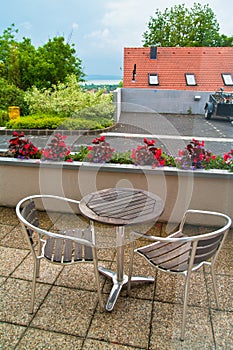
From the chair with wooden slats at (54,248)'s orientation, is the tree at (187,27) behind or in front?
in front

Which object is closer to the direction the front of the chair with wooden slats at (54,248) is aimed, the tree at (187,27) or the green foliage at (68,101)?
the tree

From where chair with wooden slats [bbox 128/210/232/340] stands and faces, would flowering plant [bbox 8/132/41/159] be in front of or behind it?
in front

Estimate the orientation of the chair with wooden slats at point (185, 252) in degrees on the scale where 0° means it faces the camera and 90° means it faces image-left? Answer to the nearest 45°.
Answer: approximately 135°

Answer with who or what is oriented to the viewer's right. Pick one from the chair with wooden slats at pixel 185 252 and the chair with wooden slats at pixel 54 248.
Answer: the chair with wooden slats at pixel 54 248

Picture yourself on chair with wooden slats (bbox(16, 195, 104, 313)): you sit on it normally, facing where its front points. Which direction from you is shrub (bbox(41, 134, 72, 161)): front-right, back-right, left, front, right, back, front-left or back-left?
left

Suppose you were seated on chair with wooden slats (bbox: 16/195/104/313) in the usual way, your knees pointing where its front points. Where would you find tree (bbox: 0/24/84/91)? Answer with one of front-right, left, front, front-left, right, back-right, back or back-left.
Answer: left

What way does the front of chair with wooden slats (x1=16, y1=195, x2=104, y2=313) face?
to the viewer's right

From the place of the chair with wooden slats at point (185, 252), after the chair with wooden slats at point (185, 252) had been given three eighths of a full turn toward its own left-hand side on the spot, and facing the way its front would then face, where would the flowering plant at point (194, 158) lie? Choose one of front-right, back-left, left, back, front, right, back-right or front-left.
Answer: back

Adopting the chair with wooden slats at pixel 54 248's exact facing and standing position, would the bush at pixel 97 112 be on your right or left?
on your left

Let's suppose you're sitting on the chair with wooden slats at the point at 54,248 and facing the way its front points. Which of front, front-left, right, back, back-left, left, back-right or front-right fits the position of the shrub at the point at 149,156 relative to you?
front-left

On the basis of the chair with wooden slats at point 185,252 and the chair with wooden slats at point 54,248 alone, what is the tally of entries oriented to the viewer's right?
1

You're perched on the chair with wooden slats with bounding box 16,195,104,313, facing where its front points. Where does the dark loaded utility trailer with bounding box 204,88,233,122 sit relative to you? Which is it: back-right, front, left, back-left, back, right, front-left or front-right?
front-left

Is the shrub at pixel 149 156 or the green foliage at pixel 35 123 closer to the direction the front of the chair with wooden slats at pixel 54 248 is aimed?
the shrub

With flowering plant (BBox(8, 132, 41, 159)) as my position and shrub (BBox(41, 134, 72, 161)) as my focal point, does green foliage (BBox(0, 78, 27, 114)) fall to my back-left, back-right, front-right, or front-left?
back-left
